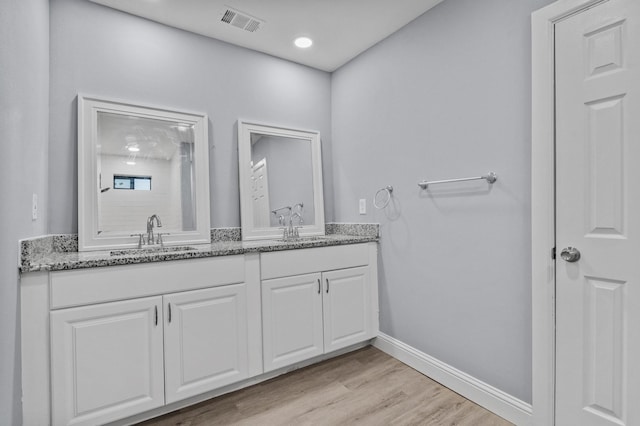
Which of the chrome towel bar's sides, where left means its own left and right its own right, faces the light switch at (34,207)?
front

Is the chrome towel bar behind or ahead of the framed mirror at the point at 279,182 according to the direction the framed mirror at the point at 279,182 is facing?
ahead

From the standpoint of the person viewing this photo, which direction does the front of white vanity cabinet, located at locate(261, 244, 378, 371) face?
facing the viewer and to the right of the viewer

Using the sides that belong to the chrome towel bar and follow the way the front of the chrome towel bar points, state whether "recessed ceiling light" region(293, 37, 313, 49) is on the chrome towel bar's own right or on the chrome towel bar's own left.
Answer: on the chrome towel bar's own right

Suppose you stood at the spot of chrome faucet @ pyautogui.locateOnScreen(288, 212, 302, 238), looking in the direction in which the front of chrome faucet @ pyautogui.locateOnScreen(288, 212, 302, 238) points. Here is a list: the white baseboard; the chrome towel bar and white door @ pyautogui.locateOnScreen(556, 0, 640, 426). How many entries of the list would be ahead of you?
3

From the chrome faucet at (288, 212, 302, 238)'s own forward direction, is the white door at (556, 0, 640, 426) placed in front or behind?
in front

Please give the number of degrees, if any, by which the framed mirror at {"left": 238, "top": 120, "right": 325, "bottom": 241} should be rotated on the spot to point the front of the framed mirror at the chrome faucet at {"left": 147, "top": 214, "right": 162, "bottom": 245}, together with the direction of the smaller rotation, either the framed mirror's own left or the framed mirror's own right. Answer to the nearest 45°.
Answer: approximately 90° to the framed mirror's own right

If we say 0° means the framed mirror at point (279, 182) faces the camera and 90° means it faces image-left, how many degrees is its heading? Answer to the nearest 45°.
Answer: approximately 315°

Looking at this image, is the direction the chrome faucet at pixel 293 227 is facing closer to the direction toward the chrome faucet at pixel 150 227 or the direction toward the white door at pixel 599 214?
the white door

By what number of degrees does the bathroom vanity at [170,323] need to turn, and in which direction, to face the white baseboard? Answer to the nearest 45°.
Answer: approximately 45° to its left

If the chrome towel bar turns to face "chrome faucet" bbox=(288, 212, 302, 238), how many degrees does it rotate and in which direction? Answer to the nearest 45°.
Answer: approximately 45° to its right

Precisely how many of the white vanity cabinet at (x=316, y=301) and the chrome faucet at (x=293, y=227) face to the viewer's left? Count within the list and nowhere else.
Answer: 0

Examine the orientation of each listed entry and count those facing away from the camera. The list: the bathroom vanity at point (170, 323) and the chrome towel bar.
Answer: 0

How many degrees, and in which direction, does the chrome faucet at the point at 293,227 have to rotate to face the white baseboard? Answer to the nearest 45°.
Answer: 0° — it already faces it

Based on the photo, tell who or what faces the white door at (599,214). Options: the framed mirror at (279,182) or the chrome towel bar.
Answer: the framed mirror
